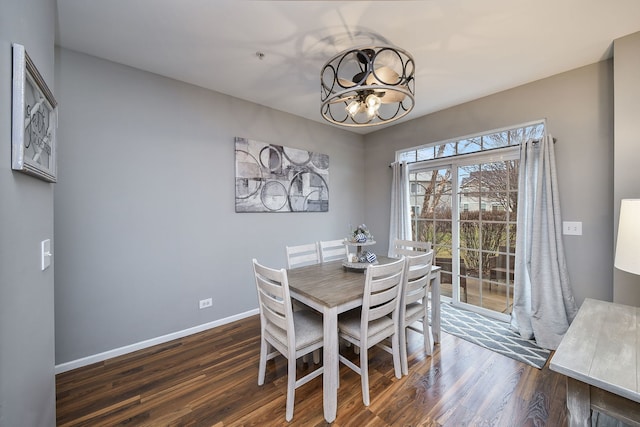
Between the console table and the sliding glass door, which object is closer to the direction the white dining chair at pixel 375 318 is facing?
the sliding glass door

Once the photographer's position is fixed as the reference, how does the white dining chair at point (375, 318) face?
facing away from the viewer and to the left of the viewer

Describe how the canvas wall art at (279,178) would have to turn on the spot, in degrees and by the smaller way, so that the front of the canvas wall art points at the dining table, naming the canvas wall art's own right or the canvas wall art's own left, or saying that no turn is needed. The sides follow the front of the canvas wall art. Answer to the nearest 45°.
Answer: approximately 45° to the canvas wall art's own right

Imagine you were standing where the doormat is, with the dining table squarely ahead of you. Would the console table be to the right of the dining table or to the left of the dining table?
left

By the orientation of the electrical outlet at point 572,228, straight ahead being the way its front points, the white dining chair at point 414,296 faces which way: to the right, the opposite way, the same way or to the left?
to the right

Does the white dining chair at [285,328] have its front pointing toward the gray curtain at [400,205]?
yes

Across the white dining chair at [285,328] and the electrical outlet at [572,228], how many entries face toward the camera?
1

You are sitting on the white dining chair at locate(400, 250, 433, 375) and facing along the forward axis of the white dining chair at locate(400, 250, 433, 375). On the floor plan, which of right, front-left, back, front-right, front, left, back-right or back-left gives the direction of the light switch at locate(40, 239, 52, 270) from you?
left

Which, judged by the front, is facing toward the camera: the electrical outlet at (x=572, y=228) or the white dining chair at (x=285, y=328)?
the electrical outlet

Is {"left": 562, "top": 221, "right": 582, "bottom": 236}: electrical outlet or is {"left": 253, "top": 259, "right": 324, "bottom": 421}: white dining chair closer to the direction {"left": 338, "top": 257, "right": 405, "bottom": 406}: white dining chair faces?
the white dining chair

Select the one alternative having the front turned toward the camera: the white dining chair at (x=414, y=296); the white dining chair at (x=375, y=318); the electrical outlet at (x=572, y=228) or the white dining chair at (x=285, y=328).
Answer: the electrical outlet

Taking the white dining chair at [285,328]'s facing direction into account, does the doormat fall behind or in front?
in front

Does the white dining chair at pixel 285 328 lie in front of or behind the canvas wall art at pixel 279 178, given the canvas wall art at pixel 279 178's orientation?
in front

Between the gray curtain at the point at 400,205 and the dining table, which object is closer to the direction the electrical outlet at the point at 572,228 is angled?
the dining table

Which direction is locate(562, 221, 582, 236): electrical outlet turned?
toward the camera

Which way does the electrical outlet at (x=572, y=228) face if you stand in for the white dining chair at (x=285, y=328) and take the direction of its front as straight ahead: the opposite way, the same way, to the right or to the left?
the opposite way

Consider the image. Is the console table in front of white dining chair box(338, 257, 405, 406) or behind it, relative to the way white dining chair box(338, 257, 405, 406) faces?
behind

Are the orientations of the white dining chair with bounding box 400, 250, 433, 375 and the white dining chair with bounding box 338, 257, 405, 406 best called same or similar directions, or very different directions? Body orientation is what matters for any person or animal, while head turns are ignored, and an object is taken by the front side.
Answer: same or similar directions
